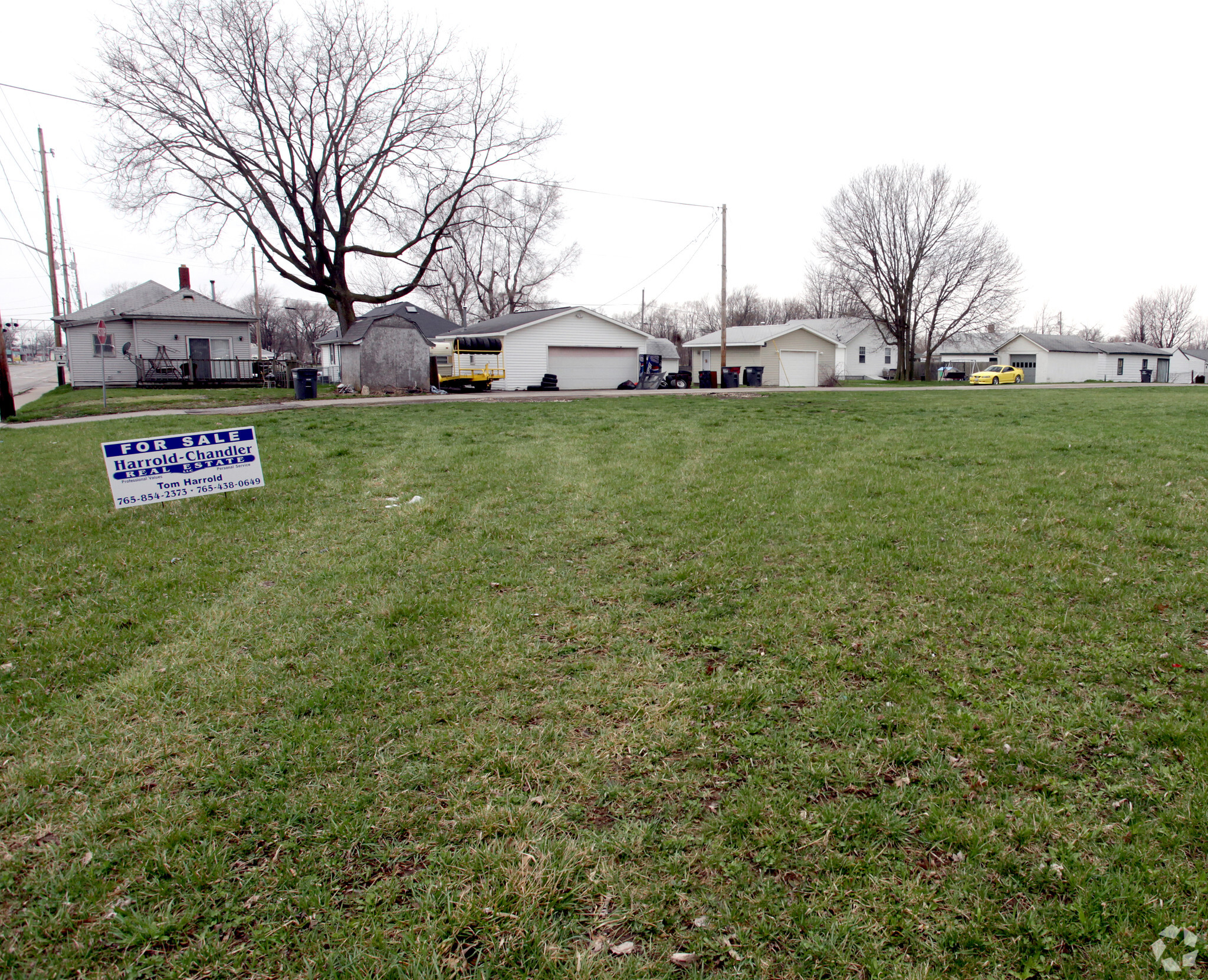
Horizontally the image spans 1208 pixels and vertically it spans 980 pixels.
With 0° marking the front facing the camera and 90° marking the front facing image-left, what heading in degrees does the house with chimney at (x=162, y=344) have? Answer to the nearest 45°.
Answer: approximately 0°

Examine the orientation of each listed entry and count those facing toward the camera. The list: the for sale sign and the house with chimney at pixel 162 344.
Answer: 2

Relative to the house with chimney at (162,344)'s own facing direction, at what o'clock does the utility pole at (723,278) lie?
The utility pole is roughly at 10 o'clock from the house with chimney.

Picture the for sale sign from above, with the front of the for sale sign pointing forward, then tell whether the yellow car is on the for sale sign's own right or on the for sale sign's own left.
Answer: on the for sale sign's own left

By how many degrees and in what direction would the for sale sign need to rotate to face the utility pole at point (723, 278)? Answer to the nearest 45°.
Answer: approximately 135° to its left

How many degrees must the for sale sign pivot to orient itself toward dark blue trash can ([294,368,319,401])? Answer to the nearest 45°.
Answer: approximately 180°

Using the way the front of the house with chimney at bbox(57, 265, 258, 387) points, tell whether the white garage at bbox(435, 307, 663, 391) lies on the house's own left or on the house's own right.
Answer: on the house's own left

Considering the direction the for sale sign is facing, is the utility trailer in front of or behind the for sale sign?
behind

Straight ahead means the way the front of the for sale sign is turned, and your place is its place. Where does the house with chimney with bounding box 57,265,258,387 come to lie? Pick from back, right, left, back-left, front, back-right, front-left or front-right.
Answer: back

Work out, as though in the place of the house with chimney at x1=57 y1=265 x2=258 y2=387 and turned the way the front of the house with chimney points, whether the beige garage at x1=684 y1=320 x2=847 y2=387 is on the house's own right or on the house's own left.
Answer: on the house's own left
